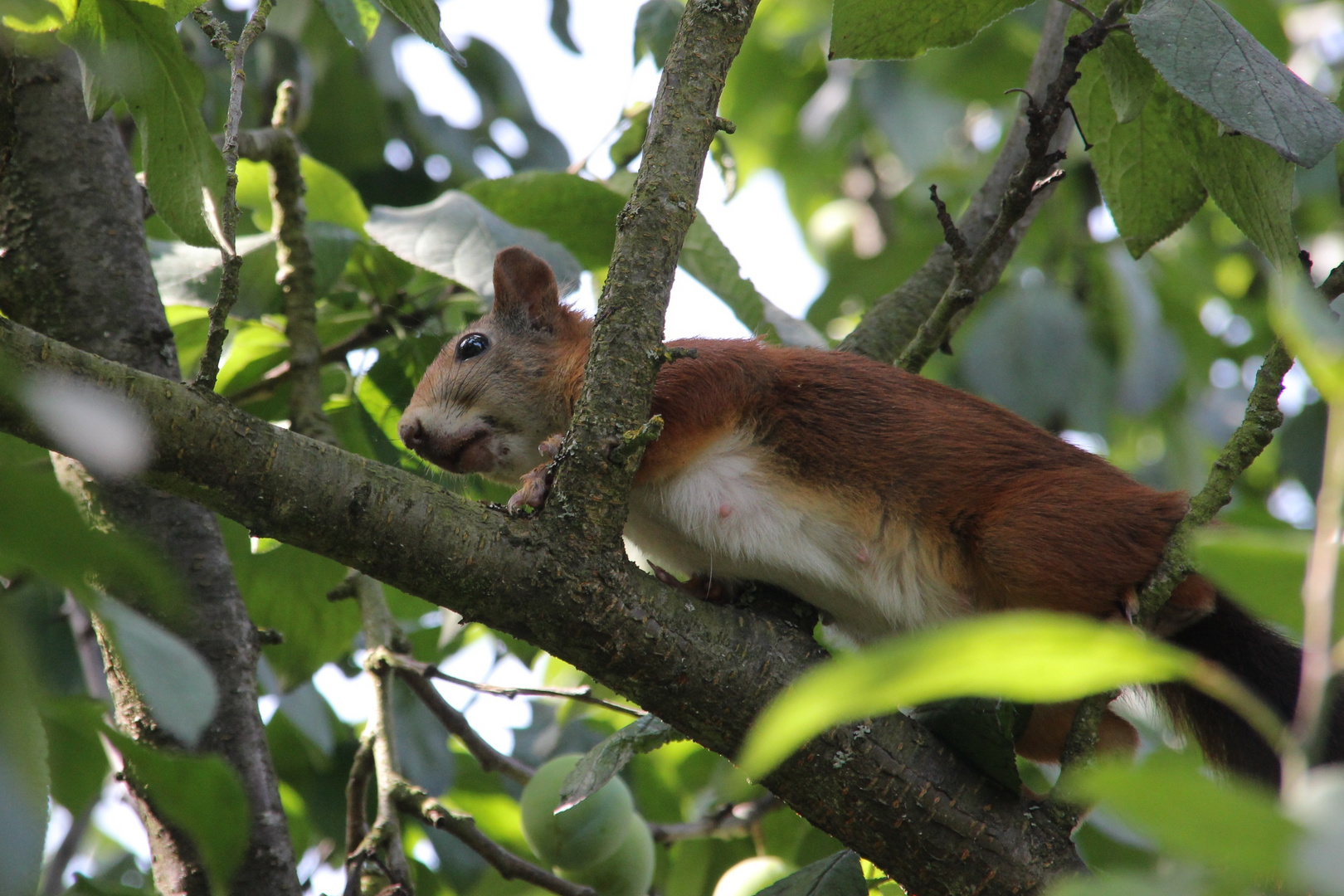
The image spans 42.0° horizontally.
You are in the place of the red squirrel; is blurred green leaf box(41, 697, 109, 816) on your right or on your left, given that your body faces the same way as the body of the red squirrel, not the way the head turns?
on your left

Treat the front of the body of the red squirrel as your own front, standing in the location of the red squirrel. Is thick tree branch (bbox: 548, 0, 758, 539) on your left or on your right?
on your left

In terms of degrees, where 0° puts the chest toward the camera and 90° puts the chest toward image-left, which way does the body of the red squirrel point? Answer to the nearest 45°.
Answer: approximately 90°
